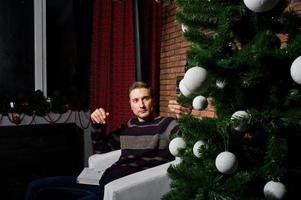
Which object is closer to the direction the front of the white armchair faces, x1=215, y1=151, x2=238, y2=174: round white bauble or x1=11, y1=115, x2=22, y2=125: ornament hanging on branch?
the round white bauble

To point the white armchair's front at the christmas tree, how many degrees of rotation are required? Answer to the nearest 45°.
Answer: approximately 45° to its left

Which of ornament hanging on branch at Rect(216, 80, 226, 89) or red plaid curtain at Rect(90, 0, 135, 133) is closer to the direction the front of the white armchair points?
the ornament hanging on branch

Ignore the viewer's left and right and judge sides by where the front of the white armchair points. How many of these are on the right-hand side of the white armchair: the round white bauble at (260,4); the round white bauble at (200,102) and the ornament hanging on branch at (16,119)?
1

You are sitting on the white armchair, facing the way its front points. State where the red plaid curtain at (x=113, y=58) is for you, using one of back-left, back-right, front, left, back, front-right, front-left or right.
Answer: back-right

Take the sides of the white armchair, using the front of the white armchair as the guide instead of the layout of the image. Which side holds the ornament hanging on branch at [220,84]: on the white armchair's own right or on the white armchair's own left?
on the white armchair's own left

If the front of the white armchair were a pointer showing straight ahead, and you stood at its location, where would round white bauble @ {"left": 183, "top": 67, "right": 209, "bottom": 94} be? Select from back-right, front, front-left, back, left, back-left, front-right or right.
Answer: front-left

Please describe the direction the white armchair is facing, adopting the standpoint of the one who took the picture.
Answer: facing the viewer and to the left of the viewer

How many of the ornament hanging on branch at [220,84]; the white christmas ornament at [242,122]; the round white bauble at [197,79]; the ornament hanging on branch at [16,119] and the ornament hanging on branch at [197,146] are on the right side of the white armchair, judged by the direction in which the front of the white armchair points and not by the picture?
1

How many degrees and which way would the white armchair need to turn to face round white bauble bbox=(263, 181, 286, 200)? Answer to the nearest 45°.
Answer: approximately 90° to its left

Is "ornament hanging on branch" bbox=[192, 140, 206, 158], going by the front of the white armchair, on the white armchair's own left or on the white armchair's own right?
on the white armchair's own left

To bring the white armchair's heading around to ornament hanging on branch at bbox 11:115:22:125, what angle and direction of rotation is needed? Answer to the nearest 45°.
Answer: approximately 90° to its right
